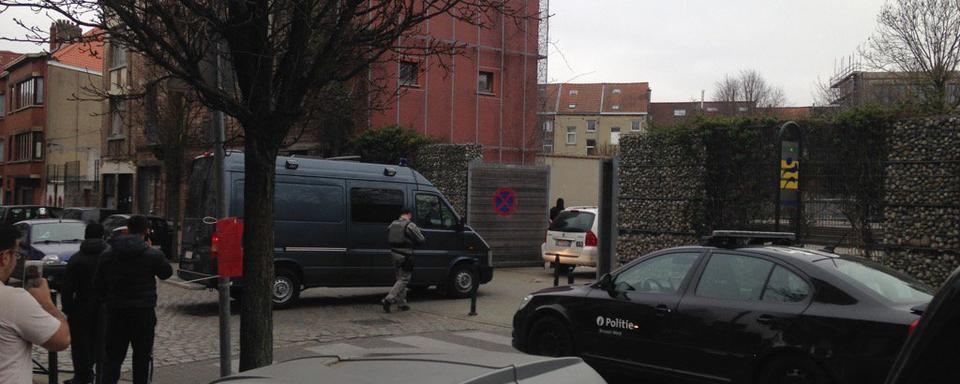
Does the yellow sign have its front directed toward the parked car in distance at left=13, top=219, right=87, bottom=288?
no

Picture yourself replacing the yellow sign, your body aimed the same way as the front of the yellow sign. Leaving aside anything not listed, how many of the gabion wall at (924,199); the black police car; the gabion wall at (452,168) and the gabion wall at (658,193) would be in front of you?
1

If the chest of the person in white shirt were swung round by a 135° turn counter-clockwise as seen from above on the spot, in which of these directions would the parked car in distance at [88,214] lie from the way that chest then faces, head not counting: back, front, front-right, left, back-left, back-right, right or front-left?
right

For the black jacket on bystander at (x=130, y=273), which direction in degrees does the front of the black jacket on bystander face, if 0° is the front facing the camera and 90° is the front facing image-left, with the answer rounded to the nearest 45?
approximately 180°

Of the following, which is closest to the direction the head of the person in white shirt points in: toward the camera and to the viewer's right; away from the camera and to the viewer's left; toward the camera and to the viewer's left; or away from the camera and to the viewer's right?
away from the camera and to the viewer's right

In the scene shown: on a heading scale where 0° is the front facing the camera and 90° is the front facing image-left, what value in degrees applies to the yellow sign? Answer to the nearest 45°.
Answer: approximately 0°

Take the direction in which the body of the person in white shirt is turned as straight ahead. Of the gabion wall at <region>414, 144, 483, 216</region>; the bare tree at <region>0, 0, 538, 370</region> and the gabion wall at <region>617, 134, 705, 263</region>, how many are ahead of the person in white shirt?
3

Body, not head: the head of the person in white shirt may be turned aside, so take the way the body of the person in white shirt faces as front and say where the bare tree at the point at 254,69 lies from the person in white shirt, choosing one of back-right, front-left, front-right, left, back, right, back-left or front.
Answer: front

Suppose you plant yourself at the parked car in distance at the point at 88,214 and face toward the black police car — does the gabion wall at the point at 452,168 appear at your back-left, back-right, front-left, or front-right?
front-left

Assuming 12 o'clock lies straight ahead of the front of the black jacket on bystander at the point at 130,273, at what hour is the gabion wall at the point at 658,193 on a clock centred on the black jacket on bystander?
The gabion wall is roughly at 2 o'clock from the black jacket on bystander.

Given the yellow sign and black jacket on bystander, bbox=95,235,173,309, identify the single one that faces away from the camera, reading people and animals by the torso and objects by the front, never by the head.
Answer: the black jacket on bystander

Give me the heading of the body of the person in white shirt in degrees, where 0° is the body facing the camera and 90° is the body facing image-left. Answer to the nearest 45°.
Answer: approximately 225°

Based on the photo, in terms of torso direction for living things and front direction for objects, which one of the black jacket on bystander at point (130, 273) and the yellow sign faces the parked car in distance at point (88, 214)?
the black jacket on bystander

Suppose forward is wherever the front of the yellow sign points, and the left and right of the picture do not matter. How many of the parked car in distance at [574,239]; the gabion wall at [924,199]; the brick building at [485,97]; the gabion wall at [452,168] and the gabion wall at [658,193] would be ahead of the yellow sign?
0

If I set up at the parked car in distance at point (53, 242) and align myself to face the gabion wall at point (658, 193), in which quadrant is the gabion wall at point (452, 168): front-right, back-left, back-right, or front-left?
front-left
